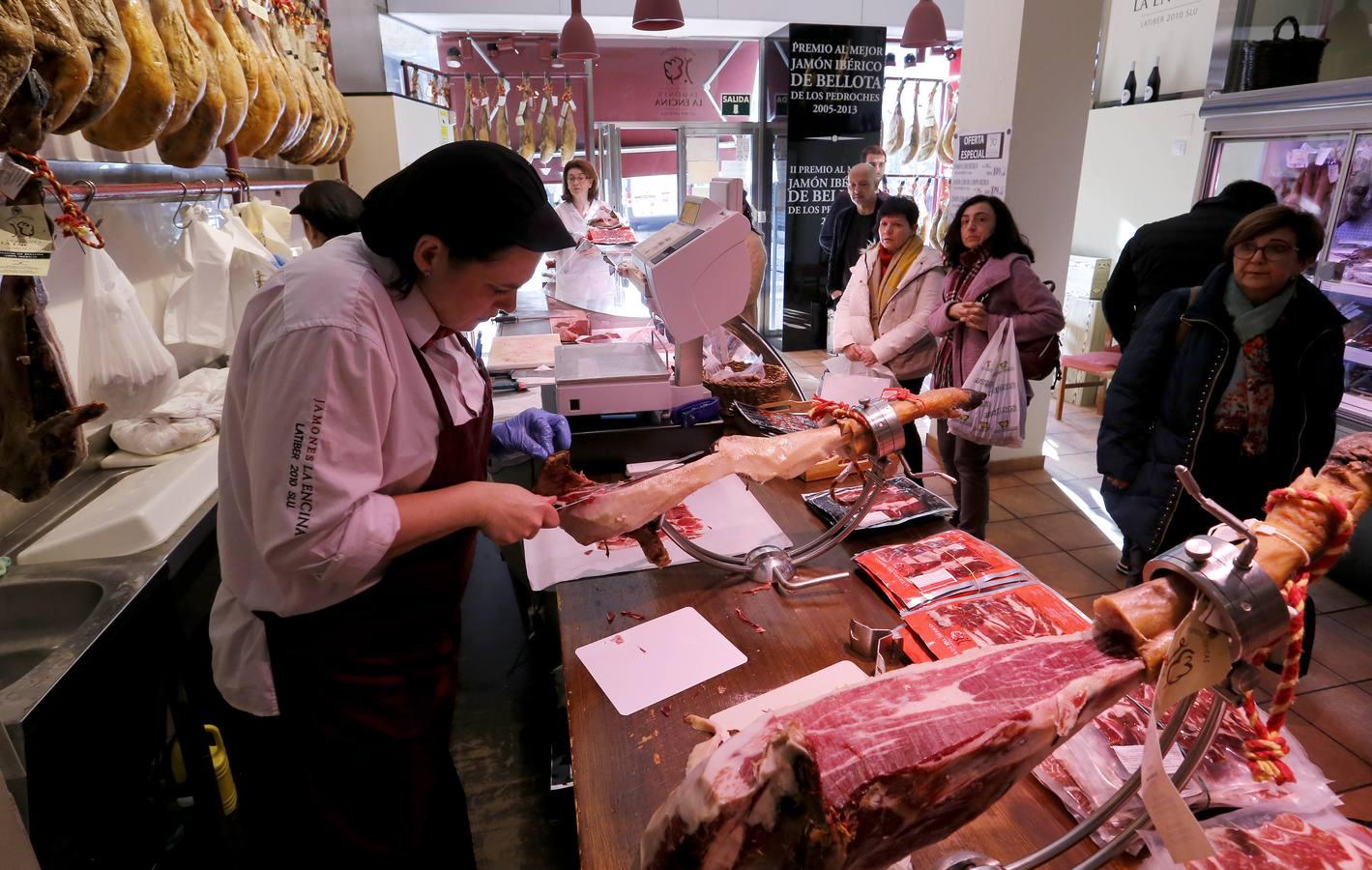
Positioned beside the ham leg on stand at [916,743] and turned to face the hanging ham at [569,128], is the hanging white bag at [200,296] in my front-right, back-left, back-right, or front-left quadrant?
front-left

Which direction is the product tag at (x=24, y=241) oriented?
toward the camera

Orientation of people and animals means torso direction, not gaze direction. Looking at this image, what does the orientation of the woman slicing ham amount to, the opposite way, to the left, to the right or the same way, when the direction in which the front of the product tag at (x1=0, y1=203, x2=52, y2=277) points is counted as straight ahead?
to the left

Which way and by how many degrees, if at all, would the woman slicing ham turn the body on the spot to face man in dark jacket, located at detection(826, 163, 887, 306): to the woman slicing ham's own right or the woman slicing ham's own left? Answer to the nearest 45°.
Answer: approximately 45° to the woman slicing ham's own left

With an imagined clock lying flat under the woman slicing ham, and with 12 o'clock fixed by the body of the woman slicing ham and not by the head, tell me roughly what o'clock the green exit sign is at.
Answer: The green exit sign is roughly at 10 o'clock from the woman slicing ham.

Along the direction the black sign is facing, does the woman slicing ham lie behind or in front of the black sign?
in front

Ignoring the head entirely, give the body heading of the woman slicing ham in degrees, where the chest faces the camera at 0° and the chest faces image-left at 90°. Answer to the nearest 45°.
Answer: approximately 270°

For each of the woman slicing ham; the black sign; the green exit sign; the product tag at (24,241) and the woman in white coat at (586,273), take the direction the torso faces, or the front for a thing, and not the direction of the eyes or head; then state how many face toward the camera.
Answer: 4

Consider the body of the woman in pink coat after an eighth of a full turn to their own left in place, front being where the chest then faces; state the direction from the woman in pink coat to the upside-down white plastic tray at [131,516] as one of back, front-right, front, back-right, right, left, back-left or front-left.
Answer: front-right

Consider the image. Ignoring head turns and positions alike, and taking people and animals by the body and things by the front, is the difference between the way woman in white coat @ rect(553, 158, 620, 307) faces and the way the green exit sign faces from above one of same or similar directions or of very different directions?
same or similar directions

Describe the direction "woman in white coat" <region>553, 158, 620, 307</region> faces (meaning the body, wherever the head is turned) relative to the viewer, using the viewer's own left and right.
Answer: facing the viewer

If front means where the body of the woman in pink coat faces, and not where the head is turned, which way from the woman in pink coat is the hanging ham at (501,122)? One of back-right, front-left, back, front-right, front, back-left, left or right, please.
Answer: right

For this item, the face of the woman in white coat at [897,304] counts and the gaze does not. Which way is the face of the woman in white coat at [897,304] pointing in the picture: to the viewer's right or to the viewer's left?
to the viewer's left

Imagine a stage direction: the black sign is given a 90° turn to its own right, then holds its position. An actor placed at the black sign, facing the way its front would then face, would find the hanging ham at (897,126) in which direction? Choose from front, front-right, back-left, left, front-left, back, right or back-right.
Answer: back-right

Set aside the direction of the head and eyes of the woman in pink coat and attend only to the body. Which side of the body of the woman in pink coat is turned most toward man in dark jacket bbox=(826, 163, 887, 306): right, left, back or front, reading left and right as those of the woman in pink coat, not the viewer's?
right

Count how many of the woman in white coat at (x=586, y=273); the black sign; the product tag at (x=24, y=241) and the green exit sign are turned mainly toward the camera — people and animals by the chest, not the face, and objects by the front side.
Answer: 4
